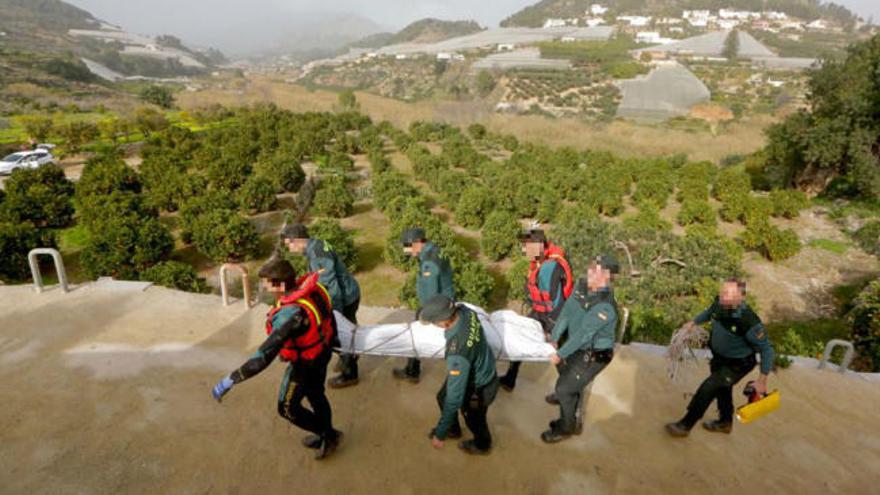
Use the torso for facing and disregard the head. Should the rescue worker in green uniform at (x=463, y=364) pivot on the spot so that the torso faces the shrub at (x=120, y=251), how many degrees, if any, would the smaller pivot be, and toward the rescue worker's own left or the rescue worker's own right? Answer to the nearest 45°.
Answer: approximately 45° to the rescue worker's own right

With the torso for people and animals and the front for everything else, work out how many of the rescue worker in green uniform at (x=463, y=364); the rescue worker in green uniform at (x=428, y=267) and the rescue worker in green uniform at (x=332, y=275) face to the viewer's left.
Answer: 3

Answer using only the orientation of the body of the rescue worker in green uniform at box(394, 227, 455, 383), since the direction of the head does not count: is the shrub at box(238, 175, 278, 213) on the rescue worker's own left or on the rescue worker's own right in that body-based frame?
on the rescue worker's own right

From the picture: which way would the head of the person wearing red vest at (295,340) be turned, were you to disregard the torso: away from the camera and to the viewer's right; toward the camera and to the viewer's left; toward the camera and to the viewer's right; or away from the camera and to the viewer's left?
toward the camera and to the viewer's left

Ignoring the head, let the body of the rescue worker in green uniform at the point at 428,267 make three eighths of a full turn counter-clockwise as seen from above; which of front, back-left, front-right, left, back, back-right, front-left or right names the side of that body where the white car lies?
back

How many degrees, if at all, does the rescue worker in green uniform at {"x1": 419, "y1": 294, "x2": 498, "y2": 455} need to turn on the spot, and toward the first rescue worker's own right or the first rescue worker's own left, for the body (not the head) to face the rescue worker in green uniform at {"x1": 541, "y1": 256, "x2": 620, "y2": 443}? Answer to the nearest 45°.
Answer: approximately 135° to the first rescue worker's own right

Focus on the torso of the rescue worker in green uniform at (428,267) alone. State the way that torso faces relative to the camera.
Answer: to the viewer's left

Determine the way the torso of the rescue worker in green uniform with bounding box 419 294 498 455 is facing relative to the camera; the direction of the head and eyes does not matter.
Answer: to the viewer's left

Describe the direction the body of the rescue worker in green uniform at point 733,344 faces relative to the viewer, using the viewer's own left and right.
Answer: facing the viewer and to the left of the viewer

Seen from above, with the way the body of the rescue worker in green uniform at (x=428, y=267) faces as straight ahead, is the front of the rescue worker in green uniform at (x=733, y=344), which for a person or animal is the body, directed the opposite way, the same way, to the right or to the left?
the same way

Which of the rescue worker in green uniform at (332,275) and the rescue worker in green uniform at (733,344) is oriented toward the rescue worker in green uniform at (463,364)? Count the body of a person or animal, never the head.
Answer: the rescue worker in green uniform at (733,344)

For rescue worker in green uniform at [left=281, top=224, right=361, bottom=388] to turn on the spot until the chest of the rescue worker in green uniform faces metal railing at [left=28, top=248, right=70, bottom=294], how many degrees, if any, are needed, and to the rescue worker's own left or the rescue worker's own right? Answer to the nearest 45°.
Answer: approximately 45° to the rescue worker's own right

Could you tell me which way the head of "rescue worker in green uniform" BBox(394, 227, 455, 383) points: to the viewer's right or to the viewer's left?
to the viewer's left

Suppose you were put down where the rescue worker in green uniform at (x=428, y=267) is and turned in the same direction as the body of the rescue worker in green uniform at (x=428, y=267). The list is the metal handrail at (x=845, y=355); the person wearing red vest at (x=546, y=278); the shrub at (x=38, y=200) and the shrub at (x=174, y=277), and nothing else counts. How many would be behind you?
2

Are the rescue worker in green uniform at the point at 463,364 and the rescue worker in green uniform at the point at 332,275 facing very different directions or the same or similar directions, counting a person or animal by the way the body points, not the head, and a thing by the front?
same or similar directions

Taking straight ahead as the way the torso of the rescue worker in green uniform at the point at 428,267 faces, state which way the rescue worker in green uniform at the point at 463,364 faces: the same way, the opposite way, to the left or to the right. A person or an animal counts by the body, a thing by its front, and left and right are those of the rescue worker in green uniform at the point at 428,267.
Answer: the same way

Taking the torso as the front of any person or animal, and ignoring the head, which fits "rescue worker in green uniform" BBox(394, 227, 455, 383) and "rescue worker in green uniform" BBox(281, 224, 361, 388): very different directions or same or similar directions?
same or similar directions
